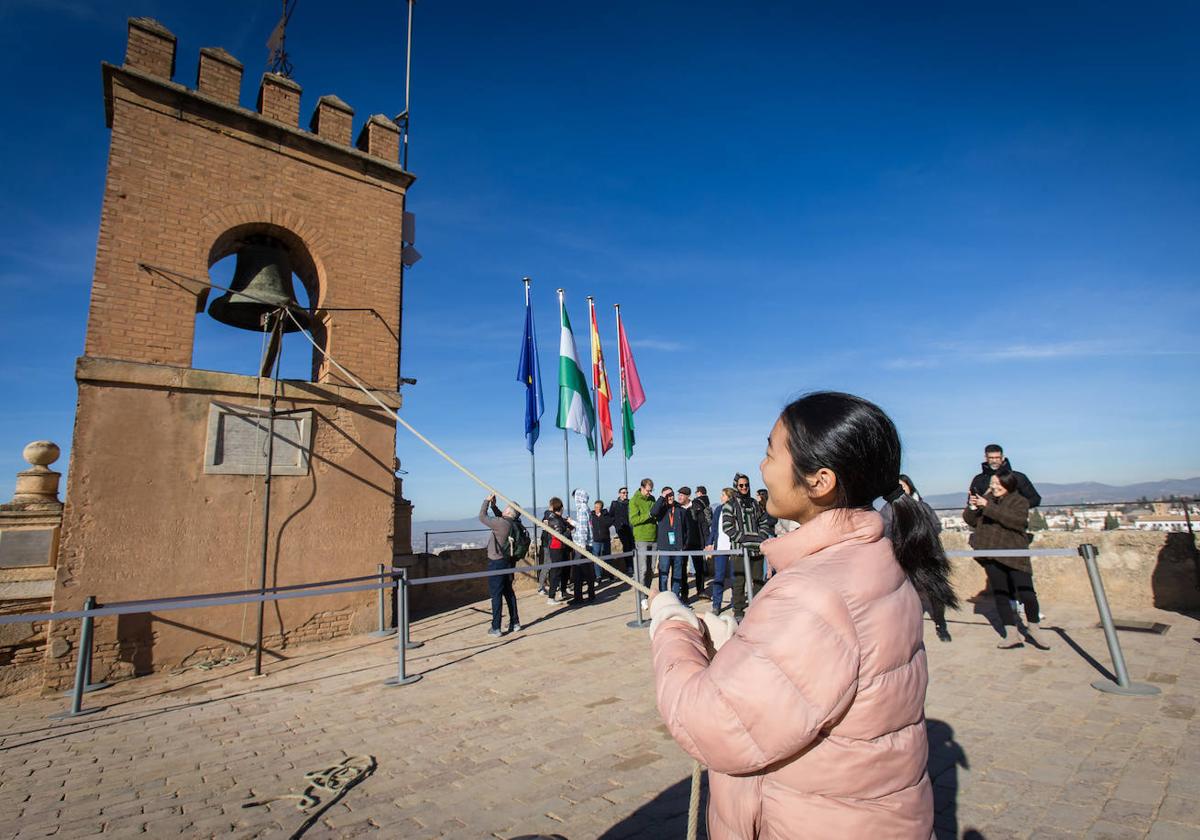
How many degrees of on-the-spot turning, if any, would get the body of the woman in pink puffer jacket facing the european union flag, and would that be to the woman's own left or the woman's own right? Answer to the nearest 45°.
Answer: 0° — they already face it

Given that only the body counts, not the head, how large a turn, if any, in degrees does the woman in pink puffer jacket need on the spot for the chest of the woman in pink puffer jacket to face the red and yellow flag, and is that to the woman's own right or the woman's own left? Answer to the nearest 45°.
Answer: approximately 45° to the woman's own right

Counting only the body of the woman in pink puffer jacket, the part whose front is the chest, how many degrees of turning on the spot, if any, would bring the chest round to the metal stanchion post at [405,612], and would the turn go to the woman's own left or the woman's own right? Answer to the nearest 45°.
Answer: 0° — they already face it

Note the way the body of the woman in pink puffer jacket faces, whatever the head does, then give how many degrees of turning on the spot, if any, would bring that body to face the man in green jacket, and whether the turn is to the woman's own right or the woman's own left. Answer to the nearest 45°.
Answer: approximately 45° to the woman's own right

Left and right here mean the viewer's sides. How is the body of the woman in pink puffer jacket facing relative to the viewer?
facing away from the viewer and to the left of the viewer

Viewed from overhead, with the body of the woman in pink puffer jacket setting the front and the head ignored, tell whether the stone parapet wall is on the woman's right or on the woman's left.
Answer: on the woman's right

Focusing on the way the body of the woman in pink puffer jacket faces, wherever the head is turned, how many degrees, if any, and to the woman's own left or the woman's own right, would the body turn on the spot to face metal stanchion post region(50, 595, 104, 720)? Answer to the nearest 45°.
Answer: approximately 45° to the woman's own left
